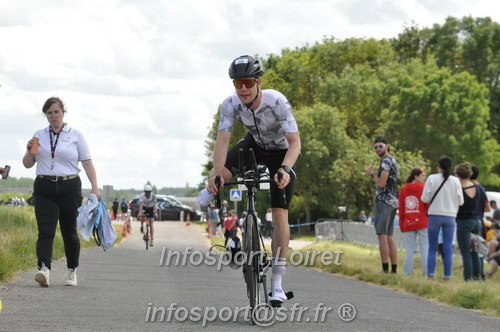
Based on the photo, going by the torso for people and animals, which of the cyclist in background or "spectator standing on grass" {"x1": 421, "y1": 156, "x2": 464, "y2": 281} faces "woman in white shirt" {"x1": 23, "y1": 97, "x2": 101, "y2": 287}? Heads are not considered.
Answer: the cyclist in background

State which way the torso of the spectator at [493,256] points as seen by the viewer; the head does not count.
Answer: to the viewer's left

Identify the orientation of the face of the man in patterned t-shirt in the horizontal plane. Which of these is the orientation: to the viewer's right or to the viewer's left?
to the viewer's left

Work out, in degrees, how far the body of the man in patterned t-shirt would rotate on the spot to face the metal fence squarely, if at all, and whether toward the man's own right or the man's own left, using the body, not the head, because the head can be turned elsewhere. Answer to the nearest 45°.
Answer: approximately 90° to the man's own right

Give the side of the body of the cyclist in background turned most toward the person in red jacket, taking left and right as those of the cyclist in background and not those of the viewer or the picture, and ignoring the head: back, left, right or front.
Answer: front

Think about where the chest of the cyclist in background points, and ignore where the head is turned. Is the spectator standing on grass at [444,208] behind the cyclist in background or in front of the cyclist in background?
in front

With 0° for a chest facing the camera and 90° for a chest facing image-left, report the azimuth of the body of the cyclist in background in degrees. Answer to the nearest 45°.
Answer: approximately 0°
